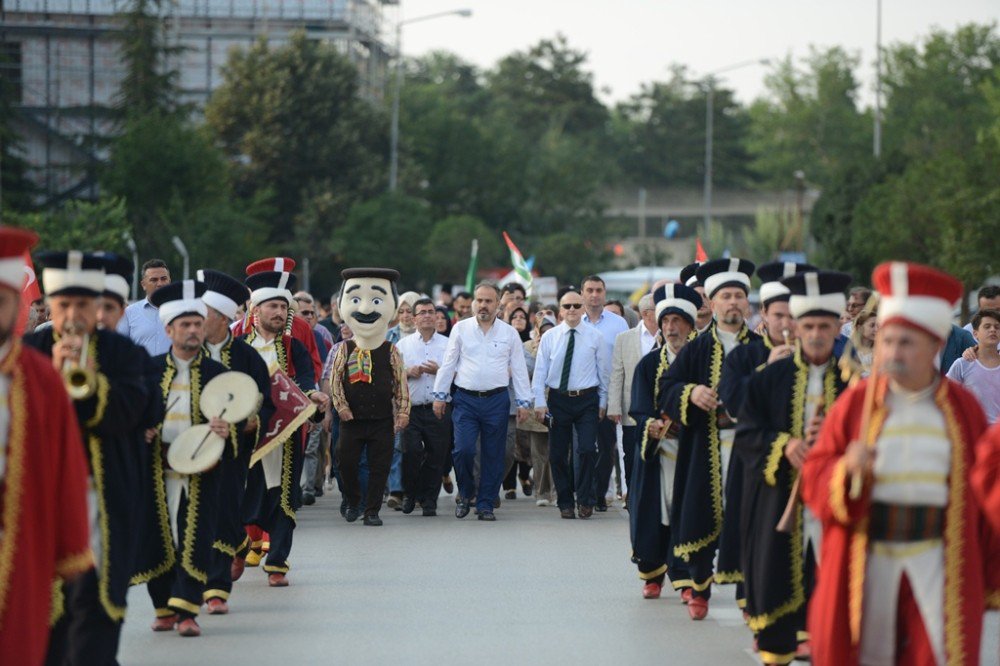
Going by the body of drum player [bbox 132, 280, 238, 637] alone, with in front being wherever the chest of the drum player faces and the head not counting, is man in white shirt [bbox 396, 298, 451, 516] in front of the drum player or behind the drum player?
behind

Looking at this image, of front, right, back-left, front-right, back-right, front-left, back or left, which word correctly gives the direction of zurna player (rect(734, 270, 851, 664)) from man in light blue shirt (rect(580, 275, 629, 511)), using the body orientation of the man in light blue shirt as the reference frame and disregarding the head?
front

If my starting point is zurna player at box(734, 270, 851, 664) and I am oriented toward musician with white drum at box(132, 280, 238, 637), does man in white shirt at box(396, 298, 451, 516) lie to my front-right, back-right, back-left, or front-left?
front-right

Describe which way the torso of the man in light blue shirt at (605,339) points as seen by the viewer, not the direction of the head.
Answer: toward the camera

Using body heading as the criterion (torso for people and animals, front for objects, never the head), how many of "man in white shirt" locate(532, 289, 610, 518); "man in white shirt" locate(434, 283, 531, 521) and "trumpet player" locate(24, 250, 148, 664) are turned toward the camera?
3

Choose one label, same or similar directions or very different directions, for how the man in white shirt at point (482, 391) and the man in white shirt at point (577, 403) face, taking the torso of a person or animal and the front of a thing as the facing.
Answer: same or similar directions

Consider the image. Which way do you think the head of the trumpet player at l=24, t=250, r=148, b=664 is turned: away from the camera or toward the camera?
toward the camera

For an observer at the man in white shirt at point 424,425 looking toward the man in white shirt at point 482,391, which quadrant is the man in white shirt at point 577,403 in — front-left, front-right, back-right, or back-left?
front-left

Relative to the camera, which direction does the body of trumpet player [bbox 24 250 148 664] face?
toward the camera

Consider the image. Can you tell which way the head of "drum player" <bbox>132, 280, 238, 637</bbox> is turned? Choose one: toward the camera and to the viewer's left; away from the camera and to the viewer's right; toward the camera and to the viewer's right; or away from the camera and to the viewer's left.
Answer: toward the camera and to the viewer's right

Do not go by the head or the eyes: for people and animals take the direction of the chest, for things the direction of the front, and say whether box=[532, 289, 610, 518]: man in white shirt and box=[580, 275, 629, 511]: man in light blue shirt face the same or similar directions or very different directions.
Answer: same or similar directions

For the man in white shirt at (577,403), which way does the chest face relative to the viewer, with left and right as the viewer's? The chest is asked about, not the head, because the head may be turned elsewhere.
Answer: facing the viewer

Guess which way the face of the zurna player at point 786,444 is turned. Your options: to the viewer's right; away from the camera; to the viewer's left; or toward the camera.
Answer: toward the camera

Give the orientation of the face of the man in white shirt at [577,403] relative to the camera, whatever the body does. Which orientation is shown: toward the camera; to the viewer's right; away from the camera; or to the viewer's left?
toward the camera
